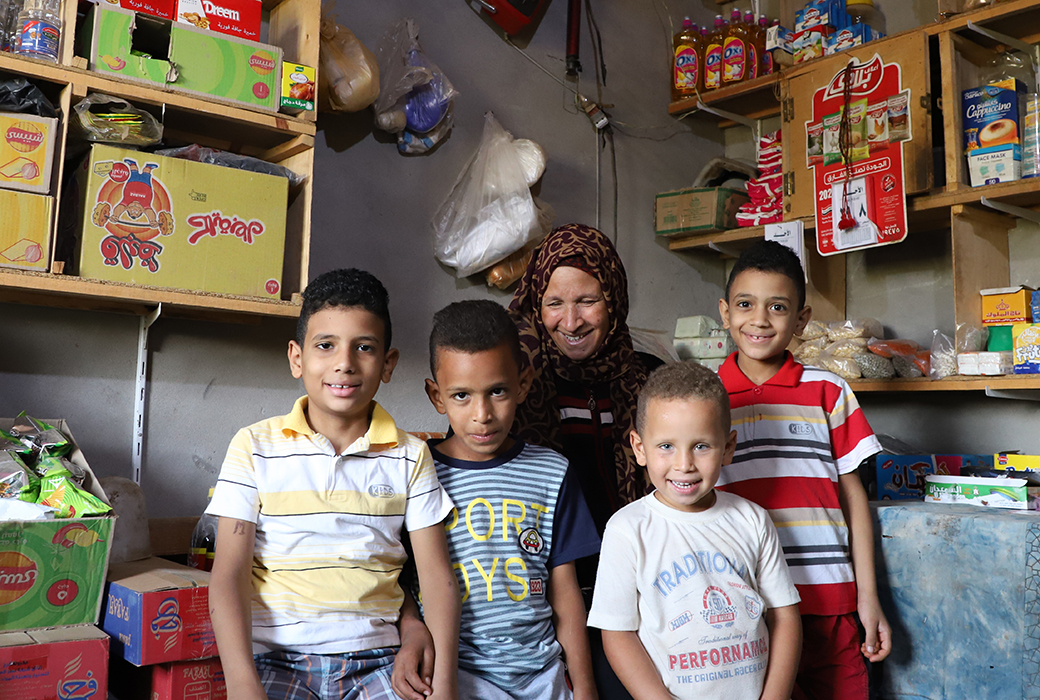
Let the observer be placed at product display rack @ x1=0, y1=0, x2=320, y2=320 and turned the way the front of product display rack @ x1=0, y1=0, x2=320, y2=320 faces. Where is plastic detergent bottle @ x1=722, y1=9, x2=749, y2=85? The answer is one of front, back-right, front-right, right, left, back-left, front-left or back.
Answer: front-left

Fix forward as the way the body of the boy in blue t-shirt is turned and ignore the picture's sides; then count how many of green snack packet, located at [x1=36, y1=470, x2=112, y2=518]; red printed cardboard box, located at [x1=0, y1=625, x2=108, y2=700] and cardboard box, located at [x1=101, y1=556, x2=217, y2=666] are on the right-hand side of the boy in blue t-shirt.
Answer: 3

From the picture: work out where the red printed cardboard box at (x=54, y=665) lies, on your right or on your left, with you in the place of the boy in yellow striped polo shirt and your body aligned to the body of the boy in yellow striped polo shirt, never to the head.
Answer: on your right

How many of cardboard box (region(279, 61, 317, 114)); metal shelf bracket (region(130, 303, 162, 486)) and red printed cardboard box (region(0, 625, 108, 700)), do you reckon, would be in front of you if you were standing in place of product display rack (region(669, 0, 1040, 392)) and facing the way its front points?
3

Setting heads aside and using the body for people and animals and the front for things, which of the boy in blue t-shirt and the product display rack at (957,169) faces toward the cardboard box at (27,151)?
the product display rack

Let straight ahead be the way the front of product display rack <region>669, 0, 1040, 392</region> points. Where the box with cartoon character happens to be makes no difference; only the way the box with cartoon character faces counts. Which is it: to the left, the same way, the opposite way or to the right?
to the left
